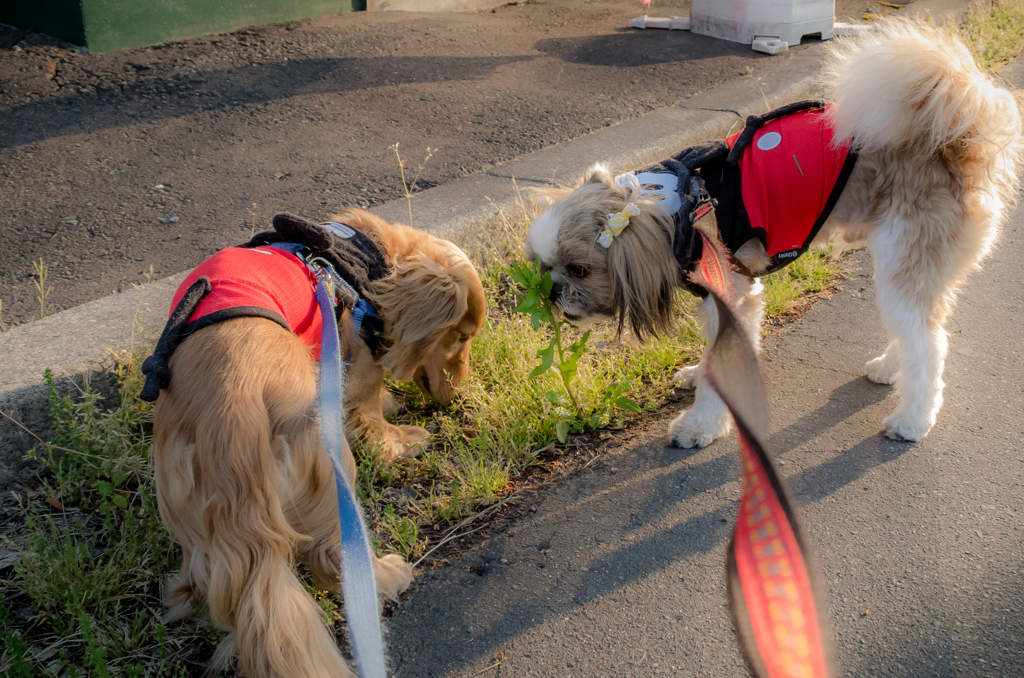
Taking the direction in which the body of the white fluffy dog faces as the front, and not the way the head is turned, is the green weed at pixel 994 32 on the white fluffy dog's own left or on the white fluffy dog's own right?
on the white fluffy dog's own right

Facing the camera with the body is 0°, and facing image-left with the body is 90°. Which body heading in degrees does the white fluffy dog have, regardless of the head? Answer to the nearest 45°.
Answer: approximately 90°

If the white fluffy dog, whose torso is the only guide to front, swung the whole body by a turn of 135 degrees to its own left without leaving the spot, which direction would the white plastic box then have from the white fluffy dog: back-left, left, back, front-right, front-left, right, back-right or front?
back-left

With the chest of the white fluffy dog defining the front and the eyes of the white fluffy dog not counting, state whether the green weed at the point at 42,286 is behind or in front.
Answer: in front

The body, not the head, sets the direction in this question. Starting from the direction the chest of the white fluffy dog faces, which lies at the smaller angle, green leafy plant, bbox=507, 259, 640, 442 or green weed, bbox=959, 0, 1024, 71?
the green leafy plant
